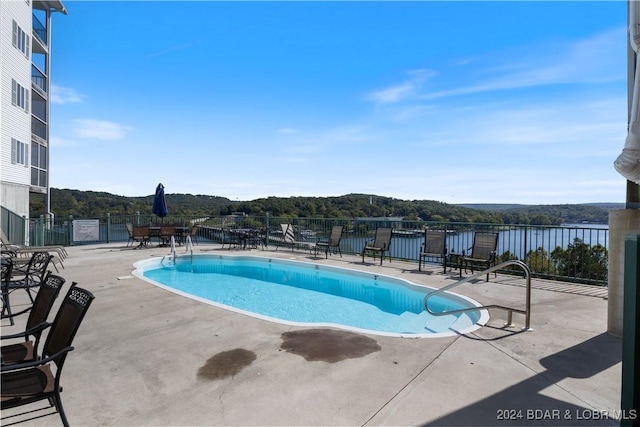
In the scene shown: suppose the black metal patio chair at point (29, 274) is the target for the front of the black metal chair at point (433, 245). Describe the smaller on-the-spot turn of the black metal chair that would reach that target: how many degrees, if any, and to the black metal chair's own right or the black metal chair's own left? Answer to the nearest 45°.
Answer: approximately 45° to the black metal chair's own right

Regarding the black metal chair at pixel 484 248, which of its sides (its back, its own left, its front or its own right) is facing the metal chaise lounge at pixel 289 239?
right

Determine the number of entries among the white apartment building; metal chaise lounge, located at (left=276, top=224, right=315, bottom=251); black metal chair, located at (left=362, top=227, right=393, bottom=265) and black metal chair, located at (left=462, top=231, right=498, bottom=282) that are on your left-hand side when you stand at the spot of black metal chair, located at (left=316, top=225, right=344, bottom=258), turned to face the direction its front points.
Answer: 2

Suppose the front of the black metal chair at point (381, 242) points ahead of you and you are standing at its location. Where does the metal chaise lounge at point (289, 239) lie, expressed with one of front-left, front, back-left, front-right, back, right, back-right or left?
right

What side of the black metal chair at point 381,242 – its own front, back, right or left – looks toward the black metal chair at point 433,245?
left

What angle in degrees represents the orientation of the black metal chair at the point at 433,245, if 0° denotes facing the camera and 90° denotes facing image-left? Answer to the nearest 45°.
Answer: approximately 0°

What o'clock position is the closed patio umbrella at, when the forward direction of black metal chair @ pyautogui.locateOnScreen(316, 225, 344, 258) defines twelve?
The closed patio umbrella is roughly at 2 o'clock from the black metal chair.
